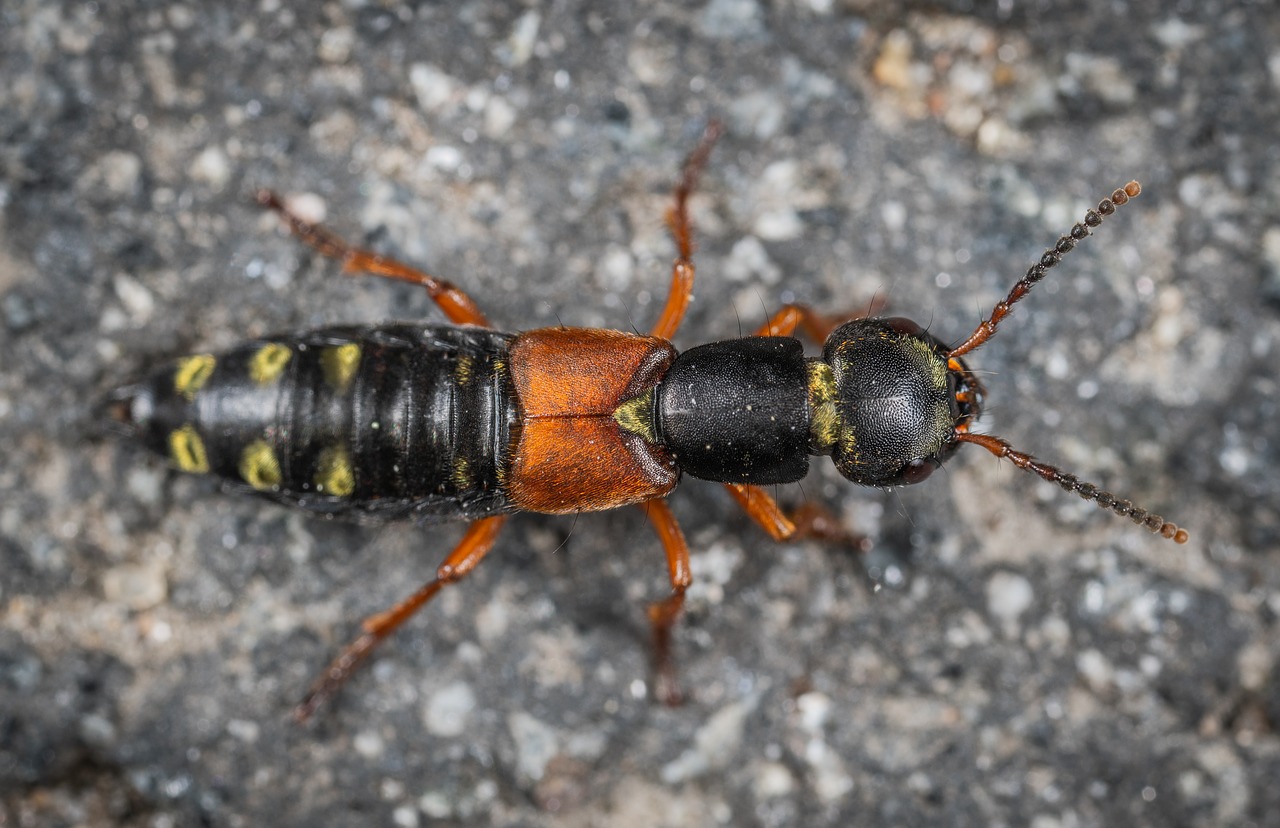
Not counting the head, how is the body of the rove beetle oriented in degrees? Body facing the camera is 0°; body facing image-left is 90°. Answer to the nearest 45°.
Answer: approximately 270°
